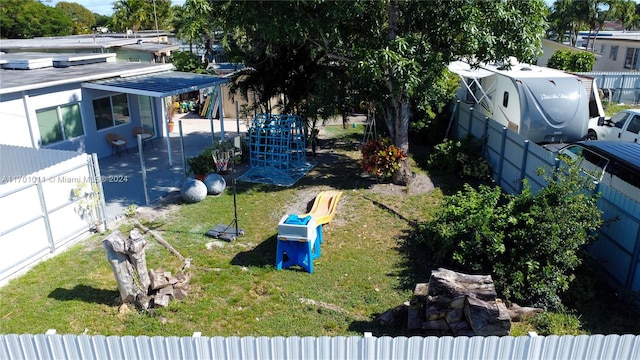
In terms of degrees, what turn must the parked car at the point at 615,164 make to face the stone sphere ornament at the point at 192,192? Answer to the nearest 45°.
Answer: approximately 45° to its left

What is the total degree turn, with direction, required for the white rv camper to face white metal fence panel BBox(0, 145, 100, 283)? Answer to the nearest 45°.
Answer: approximately 90° to its right

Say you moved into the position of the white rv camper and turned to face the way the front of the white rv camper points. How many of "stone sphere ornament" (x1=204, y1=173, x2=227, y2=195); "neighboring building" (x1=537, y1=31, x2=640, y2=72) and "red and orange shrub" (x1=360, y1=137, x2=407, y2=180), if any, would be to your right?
2

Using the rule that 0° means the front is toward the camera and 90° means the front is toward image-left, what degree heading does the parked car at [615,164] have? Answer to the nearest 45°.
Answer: approximately 135°

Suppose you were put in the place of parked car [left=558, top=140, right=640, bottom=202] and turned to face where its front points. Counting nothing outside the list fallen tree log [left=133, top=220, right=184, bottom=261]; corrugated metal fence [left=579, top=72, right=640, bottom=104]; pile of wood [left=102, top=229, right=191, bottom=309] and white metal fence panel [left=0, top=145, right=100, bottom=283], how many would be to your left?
3

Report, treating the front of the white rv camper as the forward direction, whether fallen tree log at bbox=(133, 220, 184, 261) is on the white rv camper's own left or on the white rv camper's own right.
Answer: on the white rv camper's own right

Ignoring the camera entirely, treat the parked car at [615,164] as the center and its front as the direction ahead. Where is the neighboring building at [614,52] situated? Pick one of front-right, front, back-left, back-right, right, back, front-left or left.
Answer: front-right

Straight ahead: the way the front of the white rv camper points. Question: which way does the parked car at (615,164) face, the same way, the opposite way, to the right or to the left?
the opposite way

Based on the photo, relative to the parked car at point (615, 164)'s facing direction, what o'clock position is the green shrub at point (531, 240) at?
The green shrub is roughly at 8 o'clock from the parked car.
